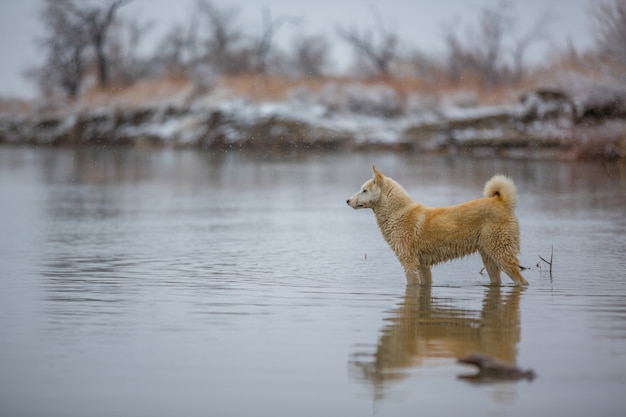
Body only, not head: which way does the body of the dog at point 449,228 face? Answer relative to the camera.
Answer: to the viewer's left

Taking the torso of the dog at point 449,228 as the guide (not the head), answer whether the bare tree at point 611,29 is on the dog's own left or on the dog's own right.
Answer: on the dog's own right
